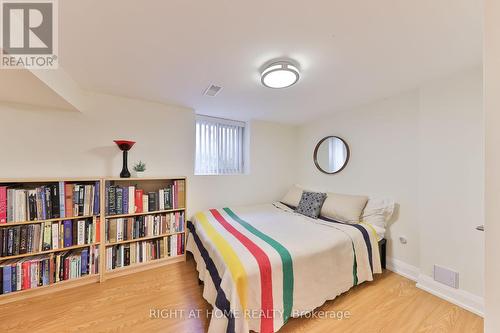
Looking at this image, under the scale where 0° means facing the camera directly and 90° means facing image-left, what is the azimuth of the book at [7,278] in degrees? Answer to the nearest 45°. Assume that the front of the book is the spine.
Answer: approximately 0°

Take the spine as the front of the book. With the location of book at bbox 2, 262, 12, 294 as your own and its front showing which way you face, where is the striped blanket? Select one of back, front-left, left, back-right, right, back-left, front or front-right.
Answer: front-left

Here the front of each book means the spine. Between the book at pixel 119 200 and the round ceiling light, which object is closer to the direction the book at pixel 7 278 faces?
the round ceiling light

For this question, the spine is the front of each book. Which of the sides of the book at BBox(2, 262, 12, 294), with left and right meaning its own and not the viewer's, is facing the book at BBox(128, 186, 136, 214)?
left

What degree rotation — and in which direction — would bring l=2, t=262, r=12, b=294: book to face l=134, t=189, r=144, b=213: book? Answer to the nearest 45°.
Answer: approximately 90° to its left

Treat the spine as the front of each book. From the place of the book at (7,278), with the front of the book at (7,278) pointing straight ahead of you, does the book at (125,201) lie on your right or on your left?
on your left
